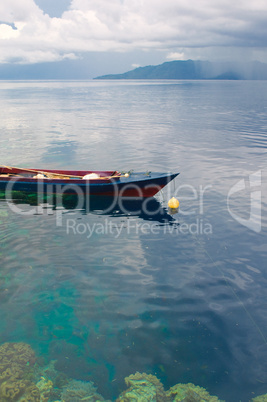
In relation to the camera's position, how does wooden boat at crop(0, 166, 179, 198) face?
facing to the right of the viewer

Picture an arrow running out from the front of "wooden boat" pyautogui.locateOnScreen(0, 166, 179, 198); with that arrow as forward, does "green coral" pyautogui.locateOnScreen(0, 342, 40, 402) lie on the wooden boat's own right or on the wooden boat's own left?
on the wooden boat's own right

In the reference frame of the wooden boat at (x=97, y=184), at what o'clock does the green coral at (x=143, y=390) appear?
The green coral is roughly at 3 o'clock from the wooden boat.

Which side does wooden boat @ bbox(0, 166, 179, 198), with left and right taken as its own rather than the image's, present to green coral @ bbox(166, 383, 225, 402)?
right

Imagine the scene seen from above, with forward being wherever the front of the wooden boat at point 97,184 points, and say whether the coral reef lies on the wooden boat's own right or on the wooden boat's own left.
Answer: on the wooden boat's own right

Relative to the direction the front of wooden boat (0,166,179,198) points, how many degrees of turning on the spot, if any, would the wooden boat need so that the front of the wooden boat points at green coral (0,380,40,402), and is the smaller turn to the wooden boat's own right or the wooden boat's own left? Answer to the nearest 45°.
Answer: approximately 90° to the wooden boat's own right

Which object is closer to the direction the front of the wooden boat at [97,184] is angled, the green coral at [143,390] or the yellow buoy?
the yellow buoy

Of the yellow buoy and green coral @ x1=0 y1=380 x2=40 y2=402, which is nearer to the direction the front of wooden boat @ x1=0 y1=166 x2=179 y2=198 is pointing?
the yellow buoy
